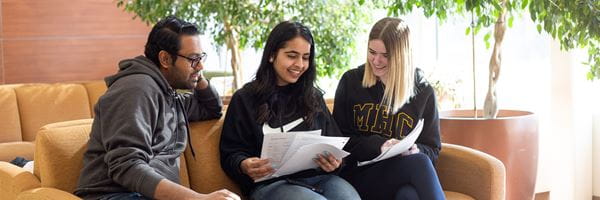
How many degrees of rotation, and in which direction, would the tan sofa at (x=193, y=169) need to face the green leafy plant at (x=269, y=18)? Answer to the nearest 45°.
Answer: approximately 180°

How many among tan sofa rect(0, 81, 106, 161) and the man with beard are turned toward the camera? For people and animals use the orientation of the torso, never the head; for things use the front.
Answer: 1

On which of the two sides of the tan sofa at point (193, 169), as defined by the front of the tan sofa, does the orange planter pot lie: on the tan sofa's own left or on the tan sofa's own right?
on the tan sofa's own left

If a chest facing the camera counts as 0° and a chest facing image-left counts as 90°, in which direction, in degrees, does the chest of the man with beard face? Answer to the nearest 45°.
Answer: approximately 270°

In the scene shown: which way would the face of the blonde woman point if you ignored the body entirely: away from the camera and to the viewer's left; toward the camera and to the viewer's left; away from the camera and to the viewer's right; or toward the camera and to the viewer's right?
toward the camera and to the viewer's left

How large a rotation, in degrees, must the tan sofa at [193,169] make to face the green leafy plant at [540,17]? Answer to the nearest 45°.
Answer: approximately 135° to its left

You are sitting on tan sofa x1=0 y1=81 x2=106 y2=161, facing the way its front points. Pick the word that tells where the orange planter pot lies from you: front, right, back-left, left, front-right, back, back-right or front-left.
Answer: front-left

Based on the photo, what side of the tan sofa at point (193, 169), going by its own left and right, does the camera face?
front

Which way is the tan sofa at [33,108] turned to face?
toward the camera

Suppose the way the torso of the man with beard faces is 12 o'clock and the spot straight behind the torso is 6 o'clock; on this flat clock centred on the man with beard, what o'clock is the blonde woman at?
The blonde woman is roughly at 11 o'clock from the man with beard.
